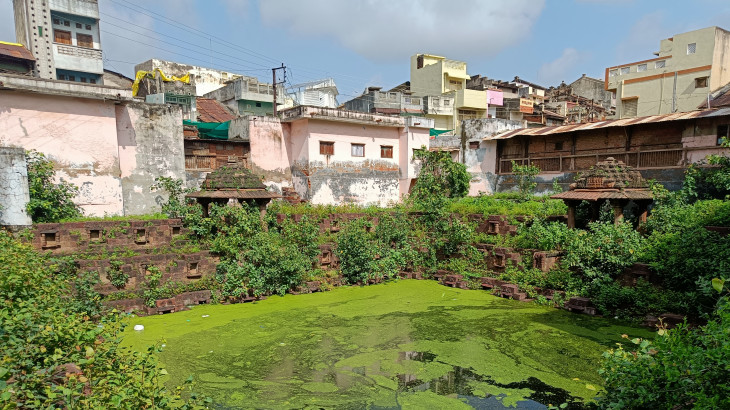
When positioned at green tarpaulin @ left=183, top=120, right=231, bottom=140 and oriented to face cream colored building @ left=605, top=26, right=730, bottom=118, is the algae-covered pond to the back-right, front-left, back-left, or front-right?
front-right

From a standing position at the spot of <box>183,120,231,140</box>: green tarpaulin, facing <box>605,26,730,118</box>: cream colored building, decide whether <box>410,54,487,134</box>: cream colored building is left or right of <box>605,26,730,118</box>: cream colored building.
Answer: left

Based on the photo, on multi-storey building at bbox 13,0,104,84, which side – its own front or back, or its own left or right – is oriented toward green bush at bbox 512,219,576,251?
front

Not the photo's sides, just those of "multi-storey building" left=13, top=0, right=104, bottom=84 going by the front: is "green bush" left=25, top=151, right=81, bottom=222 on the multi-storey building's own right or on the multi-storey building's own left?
on the multi-storey building's own right

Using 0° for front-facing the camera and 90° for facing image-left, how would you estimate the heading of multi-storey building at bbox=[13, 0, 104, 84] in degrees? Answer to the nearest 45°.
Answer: approximately 315°

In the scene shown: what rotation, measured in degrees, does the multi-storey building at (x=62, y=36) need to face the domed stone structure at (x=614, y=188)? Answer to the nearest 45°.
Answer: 0° — it already faces it

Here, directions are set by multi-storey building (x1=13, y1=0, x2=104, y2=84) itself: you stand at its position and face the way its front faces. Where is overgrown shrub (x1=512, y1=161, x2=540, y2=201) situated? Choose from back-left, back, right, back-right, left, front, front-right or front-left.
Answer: front

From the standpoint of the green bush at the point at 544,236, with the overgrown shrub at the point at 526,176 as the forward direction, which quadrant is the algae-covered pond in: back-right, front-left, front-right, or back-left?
back-left
